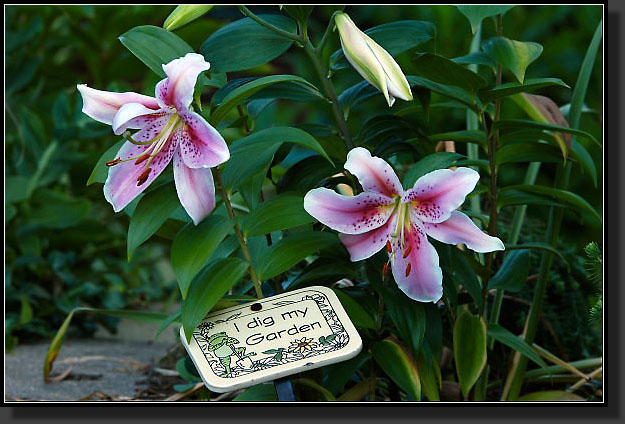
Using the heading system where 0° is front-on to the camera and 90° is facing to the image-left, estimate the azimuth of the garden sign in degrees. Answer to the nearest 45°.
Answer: approximately 0°
